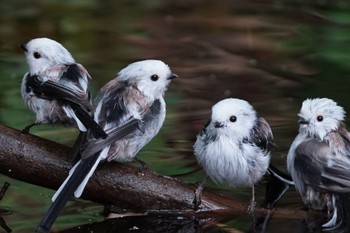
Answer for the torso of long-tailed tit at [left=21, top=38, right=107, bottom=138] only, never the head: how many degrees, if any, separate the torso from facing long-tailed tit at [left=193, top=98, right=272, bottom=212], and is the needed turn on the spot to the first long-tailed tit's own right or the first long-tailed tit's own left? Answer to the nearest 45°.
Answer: approximately 180°

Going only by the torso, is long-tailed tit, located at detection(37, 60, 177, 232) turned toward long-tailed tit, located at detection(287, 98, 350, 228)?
yes

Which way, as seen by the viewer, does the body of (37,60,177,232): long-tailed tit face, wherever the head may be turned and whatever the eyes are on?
to the viewer's right

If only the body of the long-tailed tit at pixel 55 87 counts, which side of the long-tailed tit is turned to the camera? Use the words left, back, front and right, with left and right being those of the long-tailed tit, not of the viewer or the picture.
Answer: left

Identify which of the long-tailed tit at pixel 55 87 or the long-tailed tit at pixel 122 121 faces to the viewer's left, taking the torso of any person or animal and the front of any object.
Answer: the long-tailed tit at pixel 55 87

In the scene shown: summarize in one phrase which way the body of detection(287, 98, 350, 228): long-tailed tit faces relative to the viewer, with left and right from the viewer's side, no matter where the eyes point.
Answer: facing to the left of the viewer

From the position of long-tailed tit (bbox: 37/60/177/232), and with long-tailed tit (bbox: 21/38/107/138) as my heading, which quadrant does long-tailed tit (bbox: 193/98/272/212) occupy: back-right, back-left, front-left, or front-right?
back-right

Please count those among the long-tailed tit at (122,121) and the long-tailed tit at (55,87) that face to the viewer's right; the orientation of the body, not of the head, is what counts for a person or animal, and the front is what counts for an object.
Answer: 1

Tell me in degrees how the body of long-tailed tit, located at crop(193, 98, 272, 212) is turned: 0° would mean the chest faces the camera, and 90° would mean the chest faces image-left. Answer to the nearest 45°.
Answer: approximately 45°

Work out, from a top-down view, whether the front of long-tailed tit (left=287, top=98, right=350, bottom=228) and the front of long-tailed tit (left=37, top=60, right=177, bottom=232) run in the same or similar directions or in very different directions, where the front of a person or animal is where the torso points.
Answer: very different directions

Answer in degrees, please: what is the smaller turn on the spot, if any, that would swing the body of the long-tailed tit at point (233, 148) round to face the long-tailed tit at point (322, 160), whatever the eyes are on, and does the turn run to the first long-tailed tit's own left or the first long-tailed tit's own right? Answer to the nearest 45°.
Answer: approximately 135° to the first long-tailed tit's own left

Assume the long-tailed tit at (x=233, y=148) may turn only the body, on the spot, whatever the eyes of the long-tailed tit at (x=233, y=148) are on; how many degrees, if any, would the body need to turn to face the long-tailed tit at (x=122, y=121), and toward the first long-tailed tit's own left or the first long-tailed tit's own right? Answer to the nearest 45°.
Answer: approximately 45° to the first long-tailed tit's own right
